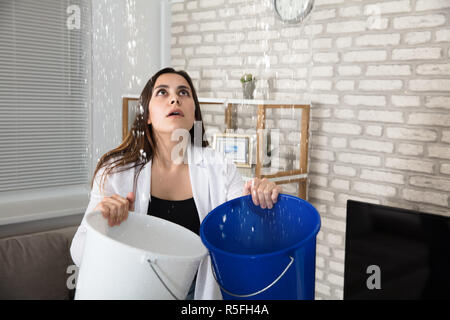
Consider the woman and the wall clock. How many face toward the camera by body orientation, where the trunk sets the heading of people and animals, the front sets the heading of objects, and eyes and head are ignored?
2

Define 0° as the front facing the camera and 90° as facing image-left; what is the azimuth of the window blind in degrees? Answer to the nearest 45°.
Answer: approximately 315°
